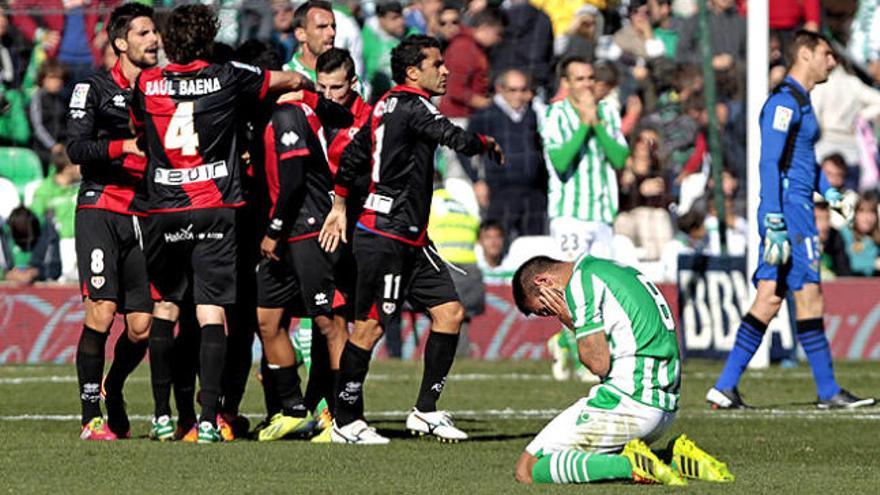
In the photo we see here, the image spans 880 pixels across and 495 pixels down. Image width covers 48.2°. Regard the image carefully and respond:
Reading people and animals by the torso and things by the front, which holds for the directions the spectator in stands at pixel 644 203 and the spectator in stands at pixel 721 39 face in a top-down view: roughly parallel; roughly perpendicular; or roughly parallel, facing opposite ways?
roughly parallel

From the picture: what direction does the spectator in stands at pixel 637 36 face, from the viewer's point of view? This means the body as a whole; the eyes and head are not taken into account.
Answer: toward the camera

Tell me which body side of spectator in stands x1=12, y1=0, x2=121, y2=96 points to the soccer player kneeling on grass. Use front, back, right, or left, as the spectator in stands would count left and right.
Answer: front

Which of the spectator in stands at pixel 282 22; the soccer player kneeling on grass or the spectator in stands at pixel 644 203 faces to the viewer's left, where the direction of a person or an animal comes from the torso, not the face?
the soccer player kneeling on grass

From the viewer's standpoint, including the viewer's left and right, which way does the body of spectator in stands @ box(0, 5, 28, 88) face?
facing the viewer

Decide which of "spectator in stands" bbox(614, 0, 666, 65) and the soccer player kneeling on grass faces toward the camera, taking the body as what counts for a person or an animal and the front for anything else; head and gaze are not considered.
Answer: the spectator in stands

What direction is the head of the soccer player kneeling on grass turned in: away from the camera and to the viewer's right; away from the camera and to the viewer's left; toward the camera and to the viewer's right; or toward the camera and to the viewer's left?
toward the camera and to the viewer's left

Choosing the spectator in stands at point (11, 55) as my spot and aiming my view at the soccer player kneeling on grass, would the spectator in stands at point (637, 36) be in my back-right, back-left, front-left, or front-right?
front-left

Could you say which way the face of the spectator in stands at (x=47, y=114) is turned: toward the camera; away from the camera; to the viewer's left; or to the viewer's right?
toward the camera

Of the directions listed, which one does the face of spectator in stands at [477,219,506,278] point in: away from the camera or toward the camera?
toward the camera

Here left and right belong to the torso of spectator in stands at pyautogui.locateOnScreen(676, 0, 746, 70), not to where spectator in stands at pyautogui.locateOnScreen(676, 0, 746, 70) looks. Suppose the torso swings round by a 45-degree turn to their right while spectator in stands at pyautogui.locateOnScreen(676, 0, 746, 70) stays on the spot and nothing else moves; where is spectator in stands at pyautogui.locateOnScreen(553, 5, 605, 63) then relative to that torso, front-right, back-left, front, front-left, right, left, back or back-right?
front-right
